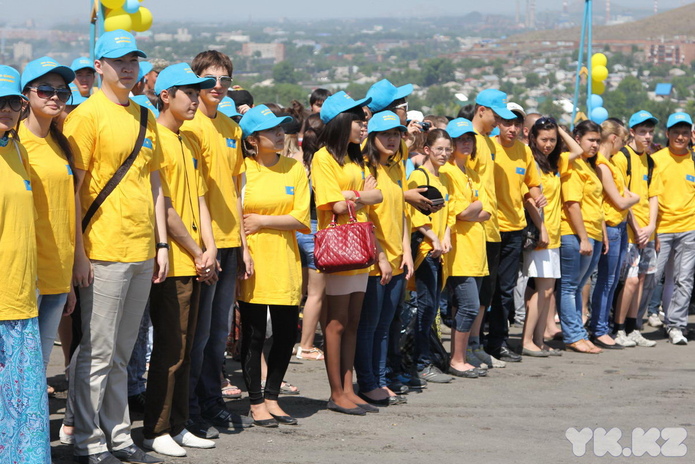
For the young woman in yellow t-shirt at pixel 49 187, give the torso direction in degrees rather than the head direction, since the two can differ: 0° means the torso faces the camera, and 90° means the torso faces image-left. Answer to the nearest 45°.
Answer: approximately 315°

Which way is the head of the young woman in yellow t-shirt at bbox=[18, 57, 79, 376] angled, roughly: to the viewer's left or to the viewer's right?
to the viewer's right

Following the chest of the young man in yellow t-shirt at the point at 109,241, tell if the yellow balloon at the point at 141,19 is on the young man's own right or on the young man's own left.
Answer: on the young man's own left

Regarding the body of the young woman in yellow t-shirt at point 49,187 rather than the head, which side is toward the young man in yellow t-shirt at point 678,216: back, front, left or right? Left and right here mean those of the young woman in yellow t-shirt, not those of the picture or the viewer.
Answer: left

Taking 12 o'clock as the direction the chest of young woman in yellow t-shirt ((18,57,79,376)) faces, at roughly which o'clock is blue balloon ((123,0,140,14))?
The blue balloon is roughly at 8 o'clock from the young woman in yellow t-shirt.

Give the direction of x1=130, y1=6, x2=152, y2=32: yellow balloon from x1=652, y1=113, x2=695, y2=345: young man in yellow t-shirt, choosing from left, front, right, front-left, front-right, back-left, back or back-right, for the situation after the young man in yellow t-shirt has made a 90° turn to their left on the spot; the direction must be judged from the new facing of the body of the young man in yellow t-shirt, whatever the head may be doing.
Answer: back

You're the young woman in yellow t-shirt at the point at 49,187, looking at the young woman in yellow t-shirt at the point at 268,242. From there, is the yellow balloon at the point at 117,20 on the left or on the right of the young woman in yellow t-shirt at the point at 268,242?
left

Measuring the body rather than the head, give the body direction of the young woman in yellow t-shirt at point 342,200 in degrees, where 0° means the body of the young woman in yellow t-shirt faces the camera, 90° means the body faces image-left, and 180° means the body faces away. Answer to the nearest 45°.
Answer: approximately 315°

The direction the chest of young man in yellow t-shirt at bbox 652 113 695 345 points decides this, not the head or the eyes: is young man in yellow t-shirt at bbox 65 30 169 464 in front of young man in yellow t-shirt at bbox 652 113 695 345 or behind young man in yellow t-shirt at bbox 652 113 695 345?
in front

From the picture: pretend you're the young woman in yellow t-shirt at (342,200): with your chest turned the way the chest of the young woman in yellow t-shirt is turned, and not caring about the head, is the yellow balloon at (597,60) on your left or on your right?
on your left

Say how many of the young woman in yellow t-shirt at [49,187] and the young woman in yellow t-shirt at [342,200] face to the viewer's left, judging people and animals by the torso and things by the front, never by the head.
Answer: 0
